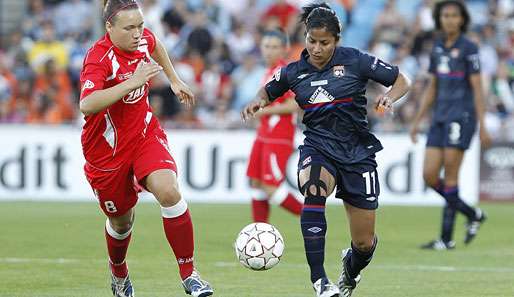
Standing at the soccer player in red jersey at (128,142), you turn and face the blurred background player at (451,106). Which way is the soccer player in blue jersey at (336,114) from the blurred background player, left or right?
right

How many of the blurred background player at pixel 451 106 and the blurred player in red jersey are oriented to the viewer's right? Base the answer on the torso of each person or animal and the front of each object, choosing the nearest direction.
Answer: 0

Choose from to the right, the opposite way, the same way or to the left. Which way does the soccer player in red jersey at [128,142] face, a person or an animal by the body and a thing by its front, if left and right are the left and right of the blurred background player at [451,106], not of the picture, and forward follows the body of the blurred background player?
to the left

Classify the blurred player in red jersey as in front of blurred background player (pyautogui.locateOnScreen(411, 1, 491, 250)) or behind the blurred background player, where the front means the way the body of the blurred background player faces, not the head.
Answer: behind

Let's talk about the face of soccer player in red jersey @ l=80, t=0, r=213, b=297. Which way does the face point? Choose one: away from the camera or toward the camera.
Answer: toward the camera

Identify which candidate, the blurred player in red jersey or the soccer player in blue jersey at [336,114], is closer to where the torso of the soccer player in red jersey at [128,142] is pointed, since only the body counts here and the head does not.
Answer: the soccer player in blue jersey

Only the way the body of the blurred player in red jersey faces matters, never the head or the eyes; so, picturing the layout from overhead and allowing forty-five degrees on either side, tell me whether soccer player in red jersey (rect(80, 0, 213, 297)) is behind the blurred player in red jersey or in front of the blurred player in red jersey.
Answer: in front

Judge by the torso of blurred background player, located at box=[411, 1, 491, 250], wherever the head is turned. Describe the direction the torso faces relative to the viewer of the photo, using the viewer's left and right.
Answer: facing the viewer and to the left of the viewer

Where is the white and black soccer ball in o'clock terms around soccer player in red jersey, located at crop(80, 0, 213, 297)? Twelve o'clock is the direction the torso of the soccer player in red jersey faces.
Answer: The white and black soccer ball is roughly at 11 o'clock from the soccer player in red jersey.

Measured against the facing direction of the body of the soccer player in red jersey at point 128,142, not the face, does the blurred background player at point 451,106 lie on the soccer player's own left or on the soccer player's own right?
on the soccer player's own left

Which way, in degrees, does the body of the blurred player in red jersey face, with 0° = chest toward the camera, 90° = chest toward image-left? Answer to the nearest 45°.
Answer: approximately 45°

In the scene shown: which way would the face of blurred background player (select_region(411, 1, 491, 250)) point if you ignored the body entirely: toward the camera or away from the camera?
toward the camera

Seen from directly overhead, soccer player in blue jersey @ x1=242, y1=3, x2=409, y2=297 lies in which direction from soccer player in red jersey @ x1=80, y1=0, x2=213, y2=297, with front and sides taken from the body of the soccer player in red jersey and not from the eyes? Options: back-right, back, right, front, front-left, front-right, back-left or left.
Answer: front-left

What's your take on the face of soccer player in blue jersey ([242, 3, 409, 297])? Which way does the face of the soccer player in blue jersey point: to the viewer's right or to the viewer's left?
to the viewer's left

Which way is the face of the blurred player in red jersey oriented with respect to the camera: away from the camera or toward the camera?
toward the camera
